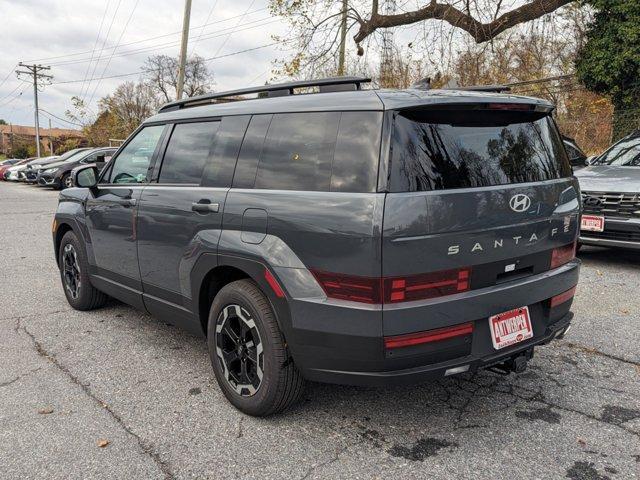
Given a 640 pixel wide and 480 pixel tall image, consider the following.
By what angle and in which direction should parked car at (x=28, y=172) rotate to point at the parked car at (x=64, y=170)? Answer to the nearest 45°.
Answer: approximately 45° to its left

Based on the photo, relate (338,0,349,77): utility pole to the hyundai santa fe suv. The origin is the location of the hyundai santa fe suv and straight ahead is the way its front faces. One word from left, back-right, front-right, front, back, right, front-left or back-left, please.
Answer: front-right

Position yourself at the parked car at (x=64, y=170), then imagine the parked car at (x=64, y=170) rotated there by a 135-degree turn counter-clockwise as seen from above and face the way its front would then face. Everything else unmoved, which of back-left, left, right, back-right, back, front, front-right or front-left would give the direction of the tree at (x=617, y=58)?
front-right

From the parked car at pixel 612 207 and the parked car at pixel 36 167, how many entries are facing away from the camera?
0

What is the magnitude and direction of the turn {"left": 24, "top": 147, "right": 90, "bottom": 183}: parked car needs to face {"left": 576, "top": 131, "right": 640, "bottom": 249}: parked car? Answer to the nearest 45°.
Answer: approximately 45° to its left

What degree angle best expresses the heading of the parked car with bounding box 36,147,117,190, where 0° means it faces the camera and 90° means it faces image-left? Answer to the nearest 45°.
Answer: approximately 45°

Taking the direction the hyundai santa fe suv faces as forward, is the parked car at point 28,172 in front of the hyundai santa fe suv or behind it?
in front

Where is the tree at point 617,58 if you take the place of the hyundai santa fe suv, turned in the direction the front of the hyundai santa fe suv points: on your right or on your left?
on your right

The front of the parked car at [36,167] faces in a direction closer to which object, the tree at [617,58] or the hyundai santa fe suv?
the hyundai santa fe suv

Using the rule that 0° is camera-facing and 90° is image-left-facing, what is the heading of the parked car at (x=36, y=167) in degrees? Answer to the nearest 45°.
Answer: approximately 45°

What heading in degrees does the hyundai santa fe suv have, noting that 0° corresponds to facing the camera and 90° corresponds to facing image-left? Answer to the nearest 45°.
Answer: approximately 135°

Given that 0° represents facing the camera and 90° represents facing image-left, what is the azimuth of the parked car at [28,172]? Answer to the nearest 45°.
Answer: approximately 45°
